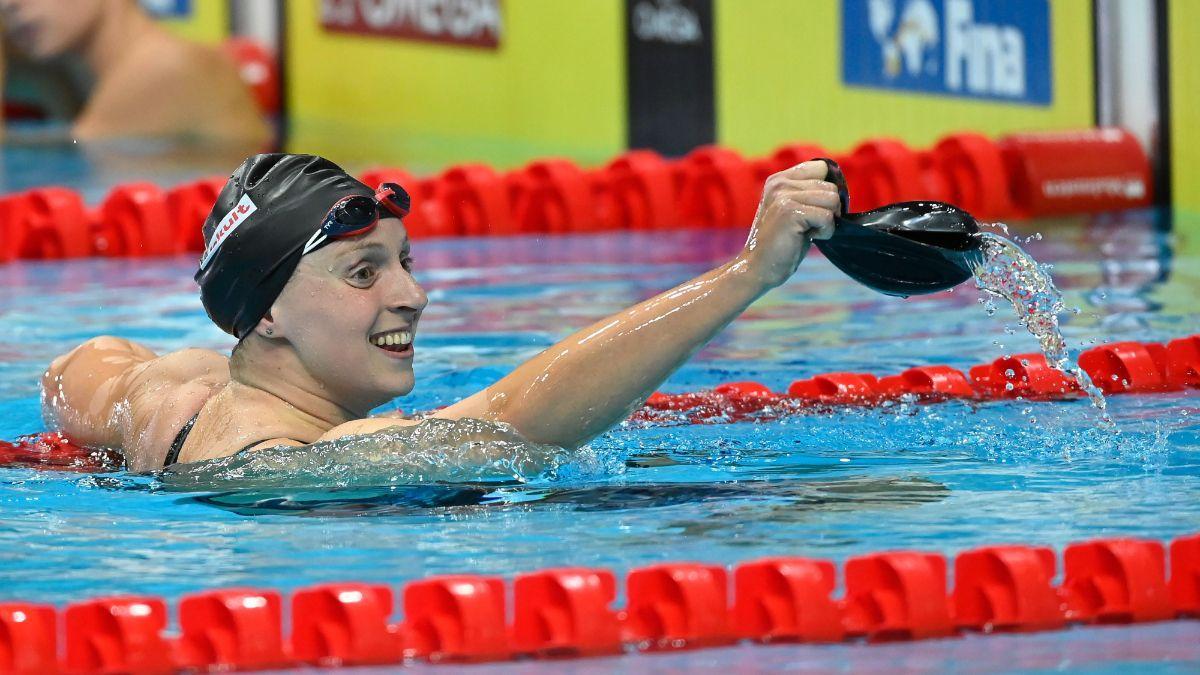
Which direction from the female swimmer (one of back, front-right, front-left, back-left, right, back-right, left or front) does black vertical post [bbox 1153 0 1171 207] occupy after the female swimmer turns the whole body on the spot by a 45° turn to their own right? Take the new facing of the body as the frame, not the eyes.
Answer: back-left

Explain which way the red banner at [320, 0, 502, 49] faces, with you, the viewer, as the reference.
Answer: facing the viewer

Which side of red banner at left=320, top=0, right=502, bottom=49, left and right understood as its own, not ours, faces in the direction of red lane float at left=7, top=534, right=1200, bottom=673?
front

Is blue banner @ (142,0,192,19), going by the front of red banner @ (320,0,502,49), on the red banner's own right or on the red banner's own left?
on the red banner's own right

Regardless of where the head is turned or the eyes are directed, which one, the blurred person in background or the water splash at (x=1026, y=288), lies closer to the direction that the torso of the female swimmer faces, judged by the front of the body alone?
the water splash

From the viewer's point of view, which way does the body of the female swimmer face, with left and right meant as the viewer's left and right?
facing the viewer and to the right of the viewer

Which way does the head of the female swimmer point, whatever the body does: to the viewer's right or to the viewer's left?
to the viewer's right

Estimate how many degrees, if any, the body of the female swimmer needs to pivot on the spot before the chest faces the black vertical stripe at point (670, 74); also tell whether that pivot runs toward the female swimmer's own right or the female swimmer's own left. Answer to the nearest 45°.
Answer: approximately 135° to the female swimmer's own left

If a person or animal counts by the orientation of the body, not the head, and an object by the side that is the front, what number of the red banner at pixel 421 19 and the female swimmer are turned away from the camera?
0

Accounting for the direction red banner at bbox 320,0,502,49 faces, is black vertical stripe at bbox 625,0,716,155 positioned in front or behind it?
in front

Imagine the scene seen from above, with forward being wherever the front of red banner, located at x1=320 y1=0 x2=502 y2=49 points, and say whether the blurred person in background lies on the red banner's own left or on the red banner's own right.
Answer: on the red banner's own right

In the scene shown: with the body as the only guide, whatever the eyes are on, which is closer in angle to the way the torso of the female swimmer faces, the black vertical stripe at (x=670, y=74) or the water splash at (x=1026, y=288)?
the water splash

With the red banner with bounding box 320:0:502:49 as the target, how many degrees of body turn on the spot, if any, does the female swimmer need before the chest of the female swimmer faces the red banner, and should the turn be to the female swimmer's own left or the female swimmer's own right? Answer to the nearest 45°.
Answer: approximately 135° to the female swimmer's own left
